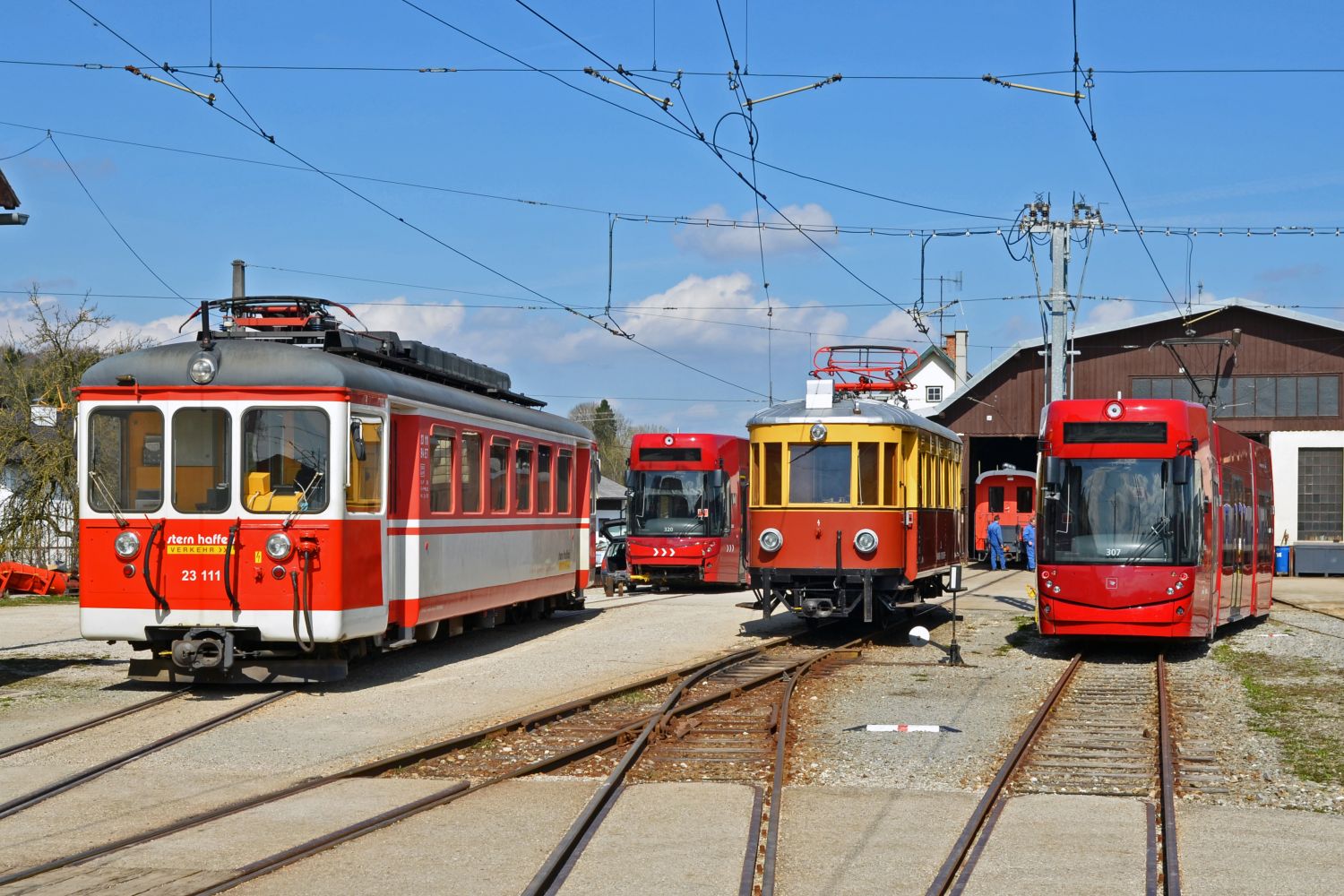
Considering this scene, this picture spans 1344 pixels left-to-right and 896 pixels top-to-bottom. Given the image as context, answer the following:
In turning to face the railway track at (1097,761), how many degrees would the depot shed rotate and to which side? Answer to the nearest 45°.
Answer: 0° — it already faces it

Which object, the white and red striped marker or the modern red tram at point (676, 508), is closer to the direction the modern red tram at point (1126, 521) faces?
the white and red striped marker

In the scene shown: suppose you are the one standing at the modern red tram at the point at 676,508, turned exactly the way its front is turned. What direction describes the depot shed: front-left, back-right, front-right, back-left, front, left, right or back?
back-left

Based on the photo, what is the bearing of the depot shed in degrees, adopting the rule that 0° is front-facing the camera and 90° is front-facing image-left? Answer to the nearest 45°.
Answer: approximately 0°
